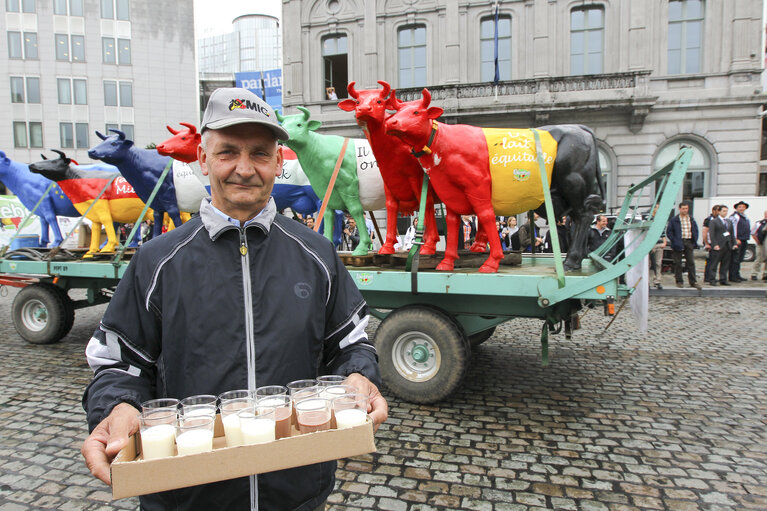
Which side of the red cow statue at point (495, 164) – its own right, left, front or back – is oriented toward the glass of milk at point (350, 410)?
left

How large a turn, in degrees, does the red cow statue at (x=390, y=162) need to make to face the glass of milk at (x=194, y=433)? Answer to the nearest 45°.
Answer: approximately 45° to its left

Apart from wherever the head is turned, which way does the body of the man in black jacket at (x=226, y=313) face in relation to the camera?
toward the camera

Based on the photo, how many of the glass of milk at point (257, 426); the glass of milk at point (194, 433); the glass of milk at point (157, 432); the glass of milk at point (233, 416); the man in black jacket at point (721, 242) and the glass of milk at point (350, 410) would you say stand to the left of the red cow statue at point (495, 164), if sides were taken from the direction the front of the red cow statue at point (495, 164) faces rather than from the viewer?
5

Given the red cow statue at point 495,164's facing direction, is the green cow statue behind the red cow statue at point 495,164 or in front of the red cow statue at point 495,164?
in front

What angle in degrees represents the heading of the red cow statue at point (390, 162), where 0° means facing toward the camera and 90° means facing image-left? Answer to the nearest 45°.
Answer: approximately 45°

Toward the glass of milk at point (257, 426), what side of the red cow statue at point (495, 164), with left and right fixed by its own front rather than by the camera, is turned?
left

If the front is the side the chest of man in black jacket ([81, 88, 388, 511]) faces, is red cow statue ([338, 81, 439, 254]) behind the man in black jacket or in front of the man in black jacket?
behind

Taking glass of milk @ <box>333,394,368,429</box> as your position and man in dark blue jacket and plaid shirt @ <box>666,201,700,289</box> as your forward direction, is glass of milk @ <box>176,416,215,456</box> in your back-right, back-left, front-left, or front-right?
back-left

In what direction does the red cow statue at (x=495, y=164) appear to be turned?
to the viewer's left

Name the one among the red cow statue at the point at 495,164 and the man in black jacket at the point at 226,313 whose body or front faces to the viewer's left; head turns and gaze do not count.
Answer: the red cow statue
